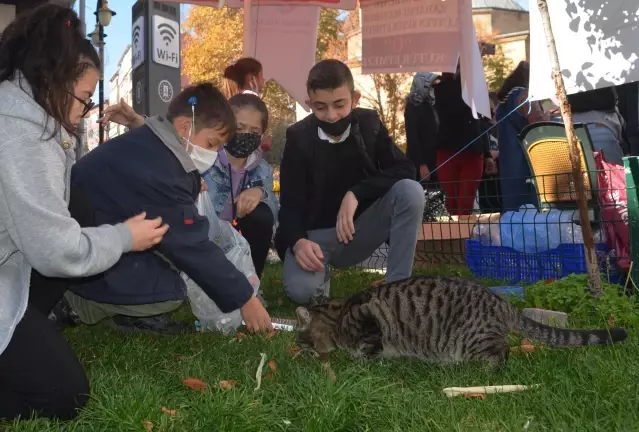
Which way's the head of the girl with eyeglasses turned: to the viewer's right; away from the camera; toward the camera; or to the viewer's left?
to the viewer's right

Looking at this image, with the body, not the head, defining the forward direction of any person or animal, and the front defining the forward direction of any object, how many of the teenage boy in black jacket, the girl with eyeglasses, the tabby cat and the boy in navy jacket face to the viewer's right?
2

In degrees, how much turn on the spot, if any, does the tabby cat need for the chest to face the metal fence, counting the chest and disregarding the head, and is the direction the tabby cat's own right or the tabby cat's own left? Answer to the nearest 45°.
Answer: approximately 90° to the tabby cat's own right

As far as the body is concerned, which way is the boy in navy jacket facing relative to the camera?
to the viewer's right

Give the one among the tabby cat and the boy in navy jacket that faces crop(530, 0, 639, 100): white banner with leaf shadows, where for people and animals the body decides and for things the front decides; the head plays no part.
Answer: the boy in navy jacket

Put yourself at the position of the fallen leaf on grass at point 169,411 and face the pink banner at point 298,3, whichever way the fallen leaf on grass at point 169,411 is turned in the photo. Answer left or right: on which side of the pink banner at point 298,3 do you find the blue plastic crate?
right

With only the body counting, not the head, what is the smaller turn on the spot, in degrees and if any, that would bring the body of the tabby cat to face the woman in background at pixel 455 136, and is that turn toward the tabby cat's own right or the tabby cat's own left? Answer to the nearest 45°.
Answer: approximately 90° to the tabby cat's own right

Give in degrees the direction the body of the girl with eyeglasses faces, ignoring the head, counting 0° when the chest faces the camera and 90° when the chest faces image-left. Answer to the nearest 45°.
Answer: approximately 270°

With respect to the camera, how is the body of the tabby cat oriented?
to the viewer's left

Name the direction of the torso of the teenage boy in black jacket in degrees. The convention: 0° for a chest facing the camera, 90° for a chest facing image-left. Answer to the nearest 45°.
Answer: approximately 0°

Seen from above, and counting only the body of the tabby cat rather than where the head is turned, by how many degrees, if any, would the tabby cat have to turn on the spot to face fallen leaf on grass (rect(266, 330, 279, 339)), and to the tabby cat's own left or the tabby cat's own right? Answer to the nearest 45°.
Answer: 0° — it already faces it
